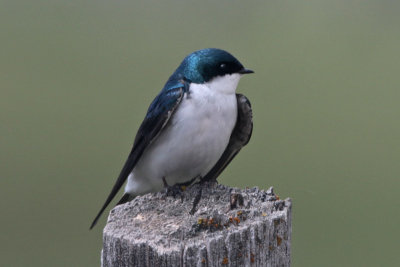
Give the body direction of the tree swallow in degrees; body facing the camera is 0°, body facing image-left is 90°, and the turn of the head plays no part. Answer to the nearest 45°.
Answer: approximately 315°
